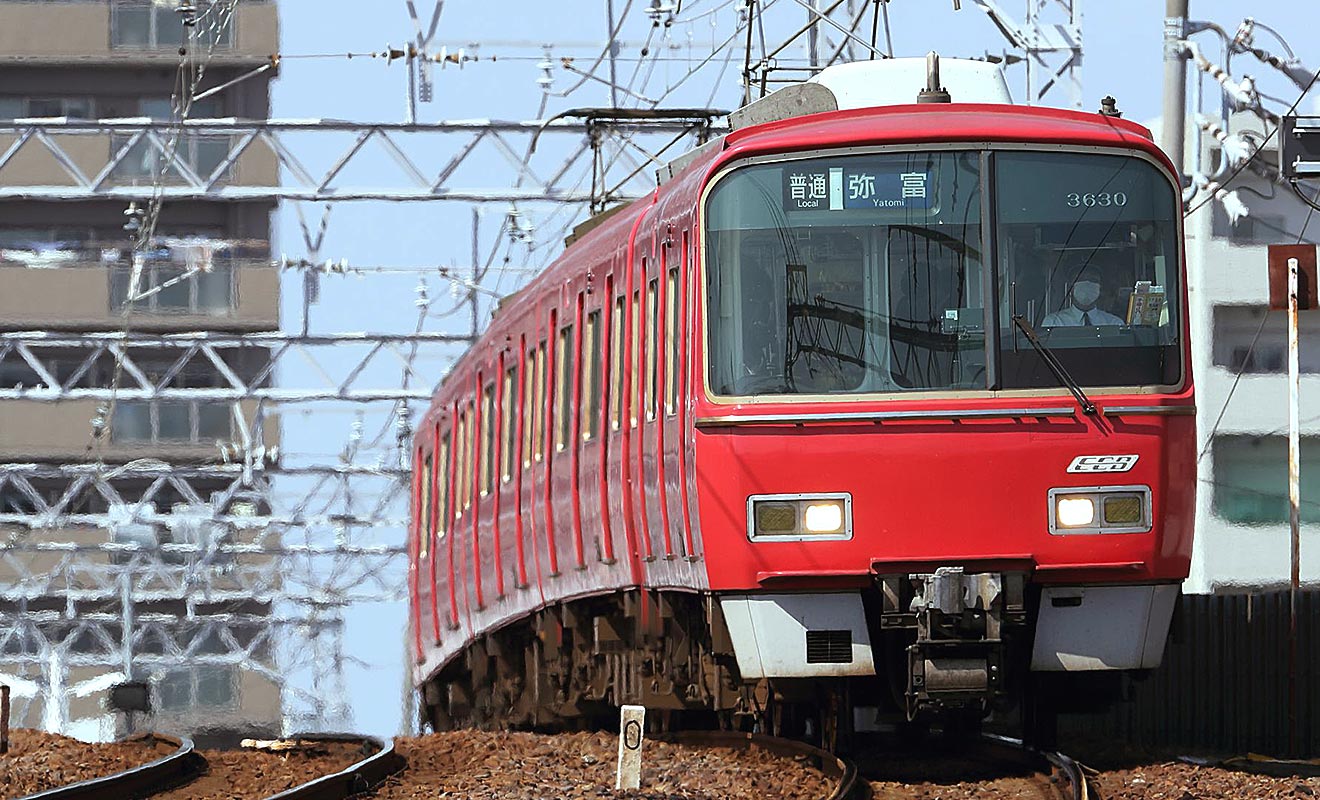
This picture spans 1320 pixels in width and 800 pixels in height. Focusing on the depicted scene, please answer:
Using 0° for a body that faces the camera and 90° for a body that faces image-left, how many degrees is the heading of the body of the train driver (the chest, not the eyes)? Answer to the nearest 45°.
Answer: approximately 0°

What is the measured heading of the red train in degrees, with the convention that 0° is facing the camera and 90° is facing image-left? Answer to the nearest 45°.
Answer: approximately 0°

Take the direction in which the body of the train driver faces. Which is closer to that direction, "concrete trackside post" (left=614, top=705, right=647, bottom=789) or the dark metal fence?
the concrete trackside post

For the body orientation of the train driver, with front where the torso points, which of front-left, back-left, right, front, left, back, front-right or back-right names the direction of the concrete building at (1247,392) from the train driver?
back

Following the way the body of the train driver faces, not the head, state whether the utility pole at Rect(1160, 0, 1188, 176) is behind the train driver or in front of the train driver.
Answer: behind
